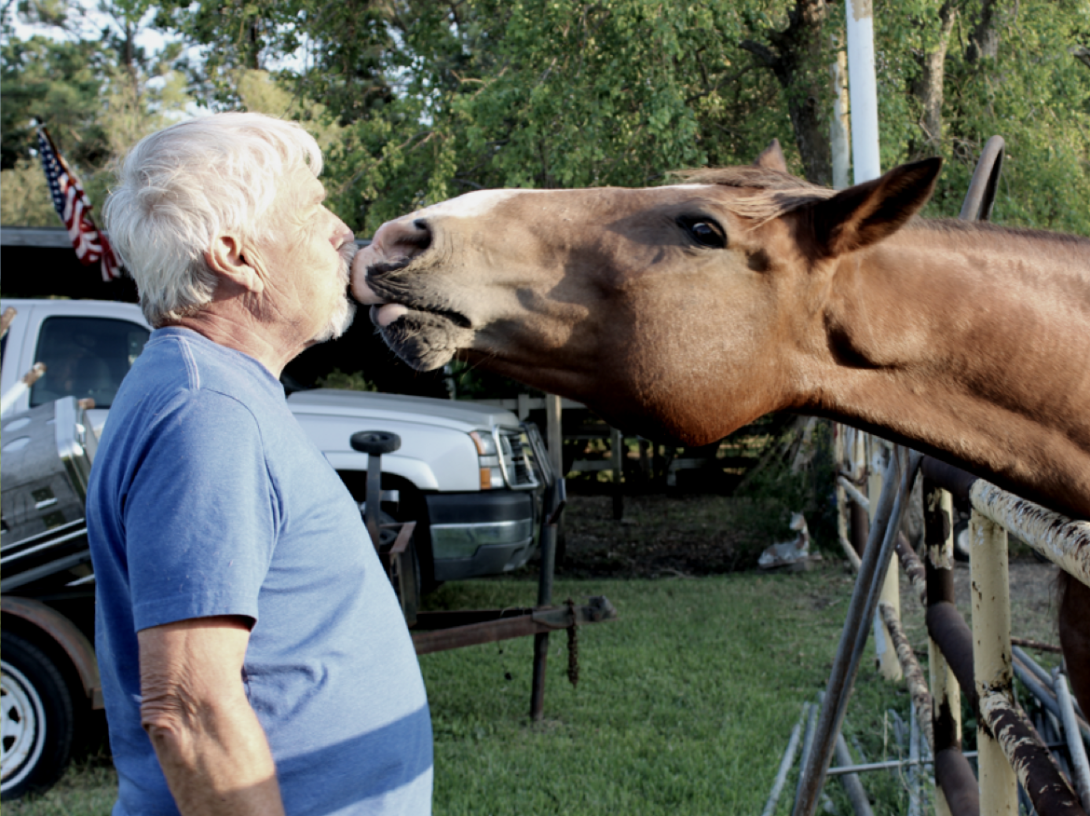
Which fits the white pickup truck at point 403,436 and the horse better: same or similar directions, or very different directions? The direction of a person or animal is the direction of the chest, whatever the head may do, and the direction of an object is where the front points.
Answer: very different directions

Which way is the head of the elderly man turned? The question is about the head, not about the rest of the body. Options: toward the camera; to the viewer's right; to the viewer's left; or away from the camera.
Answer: to the viewer's right

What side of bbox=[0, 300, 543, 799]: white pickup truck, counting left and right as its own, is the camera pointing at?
right

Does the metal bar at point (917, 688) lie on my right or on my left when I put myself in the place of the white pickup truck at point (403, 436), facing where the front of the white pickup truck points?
on my right

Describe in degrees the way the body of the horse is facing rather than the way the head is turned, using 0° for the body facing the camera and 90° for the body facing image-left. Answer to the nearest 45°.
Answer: approximately 90°

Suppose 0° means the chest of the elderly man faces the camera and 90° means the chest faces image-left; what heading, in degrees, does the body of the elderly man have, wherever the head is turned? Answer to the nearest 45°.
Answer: approximately 270°

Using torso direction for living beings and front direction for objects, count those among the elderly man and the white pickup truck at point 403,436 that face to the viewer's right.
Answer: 2
